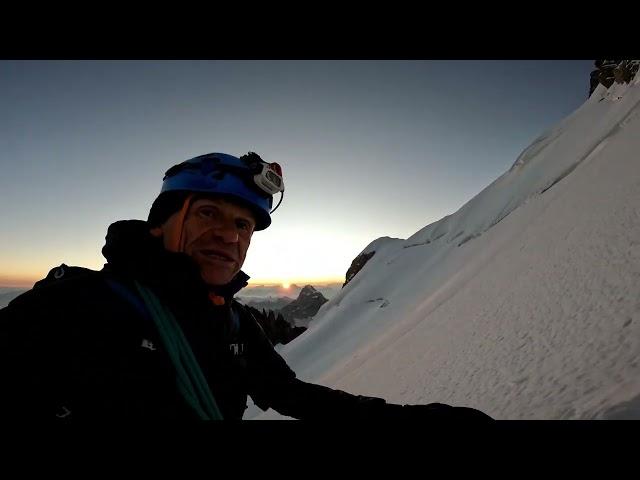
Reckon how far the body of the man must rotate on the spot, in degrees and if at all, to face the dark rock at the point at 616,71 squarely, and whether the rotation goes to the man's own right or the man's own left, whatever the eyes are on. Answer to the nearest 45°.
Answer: approximately 90° to the man's own left

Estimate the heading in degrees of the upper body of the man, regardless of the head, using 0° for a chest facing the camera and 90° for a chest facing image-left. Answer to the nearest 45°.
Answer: approximately 315°
